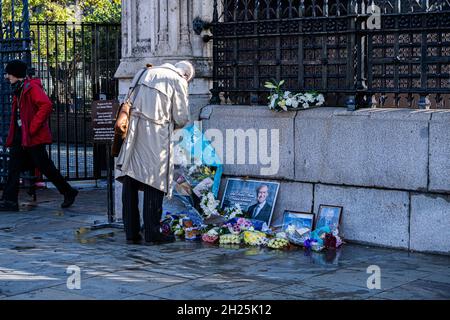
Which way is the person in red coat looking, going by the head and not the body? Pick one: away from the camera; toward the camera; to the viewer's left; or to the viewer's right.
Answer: to the viewer's left

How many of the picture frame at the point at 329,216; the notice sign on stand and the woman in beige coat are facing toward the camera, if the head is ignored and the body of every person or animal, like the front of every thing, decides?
2

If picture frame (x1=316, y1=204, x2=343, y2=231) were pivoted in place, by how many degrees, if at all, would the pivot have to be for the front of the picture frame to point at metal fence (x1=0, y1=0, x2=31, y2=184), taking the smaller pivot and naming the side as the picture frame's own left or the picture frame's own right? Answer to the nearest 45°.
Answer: approximately 135° to the picture frame's own right

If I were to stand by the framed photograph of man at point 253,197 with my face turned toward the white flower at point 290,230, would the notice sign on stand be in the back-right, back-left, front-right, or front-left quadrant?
back-right

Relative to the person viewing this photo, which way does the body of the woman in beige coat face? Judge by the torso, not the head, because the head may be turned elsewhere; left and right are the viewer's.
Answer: facing away from the viewer and to the right of the viewer

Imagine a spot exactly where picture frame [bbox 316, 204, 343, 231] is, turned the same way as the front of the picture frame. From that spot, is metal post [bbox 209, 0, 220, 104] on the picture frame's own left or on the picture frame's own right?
on the picture frame's own right

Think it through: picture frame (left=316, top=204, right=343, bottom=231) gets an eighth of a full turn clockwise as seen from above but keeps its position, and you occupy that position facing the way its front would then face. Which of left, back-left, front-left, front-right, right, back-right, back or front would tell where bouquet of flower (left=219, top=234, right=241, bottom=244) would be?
front-right

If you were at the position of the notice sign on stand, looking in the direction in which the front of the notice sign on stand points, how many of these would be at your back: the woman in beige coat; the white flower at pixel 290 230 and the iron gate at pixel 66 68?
1

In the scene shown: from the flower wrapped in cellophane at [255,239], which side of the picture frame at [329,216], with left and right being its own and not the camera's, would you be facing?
right

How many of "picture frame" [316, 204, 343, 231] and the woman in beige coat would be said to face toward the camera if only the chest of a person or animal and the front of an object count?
1
